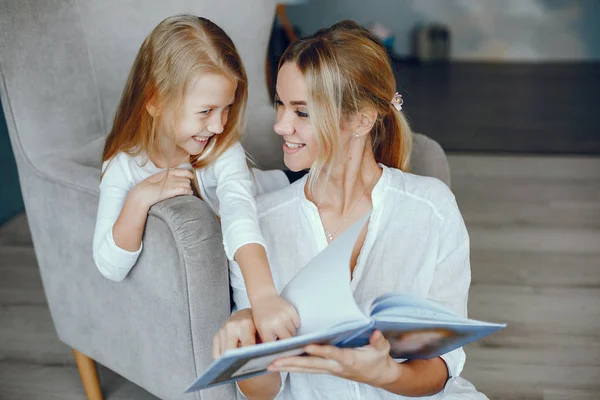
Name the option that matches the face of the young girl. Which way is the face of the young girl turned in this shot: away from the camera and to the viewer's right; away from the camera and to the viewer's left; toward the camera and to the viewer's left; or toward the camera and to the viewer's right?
toward the camera and to the viewer's right

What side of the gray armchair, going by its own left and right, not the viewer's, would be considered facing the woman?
front

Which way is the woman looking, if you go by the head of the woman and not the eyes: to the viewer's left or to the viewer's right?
to the viewer's left

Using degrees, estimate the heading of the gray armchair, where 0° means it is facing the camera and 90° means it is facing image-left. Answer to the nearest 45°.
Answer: approximately 315°
